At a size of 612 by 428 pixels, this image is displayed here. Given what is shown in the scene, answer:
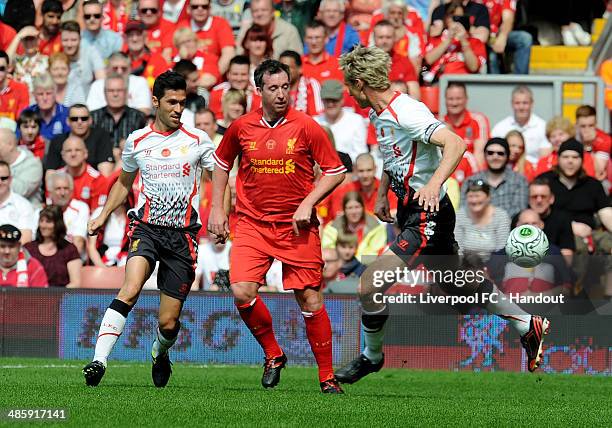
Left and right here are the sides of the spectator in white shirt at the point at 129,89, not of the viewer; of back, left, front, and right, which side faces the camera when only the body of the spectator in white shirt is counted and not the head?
front

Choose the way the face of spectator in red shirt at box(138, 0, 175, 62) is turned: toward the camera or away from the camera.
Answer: toward the camera

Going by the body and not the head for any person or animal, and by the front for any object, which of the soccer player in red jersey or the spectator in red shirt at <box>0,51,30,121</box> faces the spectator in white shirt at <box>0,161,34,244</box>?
the spectator in red shirt

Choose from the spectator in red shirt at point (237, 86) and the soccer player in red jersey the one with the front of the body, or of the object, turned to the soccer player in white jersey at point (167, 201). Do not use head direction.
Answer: the spectator in red shirt

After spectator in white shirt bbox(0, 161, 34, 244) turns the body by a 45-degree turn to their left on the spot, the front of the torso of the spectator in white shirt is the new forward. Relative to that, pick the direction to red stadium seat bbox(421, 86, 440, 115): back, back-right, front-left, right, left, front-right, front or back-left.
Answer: front-left

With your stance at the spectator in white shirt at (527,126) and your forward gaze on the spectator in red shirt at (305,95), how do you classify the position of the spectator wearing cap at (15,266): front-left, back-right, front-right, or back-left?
front-left

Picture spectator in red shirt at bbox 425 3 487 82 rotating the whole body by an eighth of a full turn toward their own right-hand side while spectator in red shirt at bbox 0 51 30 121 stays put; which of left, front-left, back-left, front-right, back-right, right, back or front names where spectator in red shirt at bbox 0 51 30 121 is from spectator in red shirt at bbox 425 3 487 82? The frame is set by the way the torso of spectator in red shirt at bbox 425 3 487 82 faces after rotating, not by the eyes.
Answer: front-right

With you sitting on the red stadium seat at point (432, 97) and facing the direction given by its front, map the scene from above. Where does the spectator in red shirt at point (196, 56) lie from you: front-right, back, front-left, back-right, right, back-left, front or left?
right

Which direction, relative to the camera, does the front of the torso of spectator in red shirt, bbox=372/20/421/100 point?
toward the camera

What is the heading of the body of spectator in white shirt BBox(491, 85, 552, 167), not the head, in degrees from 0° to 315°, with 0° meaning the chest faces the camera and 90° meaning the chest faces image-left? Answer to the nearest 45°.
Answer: approximately 0°

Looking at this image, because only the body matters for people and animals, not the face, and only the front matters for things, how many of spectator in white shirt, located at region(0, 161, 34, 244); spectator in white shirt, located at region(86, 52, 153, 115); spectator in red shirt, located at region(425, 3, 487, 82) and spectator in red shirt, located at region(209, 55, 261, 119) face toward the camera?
4

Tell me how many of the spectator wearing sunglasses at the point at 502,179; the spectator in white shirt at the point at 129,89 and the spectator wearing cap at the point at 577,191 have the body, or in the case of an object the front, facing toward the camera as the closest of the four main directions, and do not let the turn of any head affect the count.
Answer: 3

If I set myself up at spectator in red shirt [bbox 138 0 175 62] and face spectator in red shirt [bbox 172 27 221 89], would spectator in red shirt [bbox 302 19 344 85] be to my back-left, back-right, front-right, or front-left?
front-left

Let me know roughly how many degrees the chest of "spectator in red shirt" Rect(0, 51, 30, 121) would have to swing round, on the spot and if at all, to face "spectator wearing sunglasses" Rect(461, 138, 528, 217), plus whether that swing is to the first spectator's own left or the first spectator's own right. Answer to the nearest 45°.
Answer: approximately 45° to the first spectator's own left

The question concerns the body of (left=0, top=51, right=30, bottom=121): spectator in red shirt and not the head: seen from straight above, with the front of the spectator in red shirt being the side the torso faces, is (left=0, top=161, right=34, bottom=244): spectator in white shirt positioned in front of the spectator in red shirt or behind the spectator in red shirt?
in front

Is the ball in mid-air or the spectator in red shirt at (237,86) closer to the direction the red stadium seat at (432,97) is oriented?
the ball in mid-air
